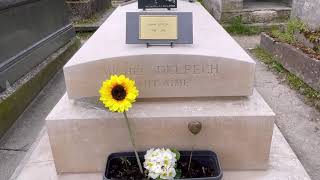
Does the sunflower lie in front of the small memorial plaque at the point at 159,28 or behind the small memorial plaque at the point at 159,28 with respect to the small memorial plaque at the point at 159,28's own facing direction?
in front

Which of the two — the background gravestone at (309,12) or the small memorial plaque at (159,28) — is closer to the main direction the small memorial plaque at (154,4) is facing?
the small memorial plaque

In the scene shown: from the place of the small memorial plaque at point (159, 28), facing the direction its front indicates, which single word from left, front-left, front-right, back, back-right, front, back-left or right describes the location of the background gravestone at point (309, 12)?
back-left

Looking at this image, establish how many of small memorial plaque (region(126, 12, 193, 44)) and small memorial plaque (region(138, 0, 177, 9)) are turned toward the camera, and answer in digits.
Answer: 2

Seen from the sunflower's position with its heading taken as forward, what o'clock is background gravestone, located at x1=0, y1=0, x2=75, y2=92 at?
The background gravestone is roughly at 5 o'clock from the sunflower.

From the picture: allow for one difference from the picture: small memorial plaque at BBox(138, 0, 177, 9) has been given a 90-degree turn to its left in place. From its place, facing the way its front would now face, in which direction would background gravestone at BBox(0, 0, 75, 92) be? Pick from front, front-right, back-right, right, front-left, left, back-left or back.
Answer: back

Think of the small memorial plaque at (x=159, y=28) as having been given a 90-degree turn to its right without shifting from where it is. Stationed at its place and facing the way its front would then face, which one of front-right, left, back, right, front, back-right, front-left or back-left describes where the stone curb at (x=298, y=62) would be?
back-right

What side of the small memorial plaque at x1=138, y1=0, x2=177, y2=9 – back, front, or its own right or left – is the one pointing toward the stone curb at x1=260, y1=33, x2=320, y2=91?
left

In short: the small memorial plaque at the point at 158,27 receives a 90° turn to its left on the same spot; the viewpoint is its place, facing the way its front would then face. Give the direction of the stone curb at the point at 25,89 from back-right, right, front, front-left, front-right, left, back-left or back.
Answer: back-left

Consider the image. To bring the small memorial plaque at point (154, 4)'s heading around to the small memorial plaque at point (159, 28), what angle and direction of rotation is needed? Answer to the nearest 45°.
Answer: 0° — it already faces it

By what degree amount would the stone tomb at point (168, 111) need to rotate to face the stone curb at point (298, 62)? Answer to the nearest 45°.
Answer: approximately 135° to its left
